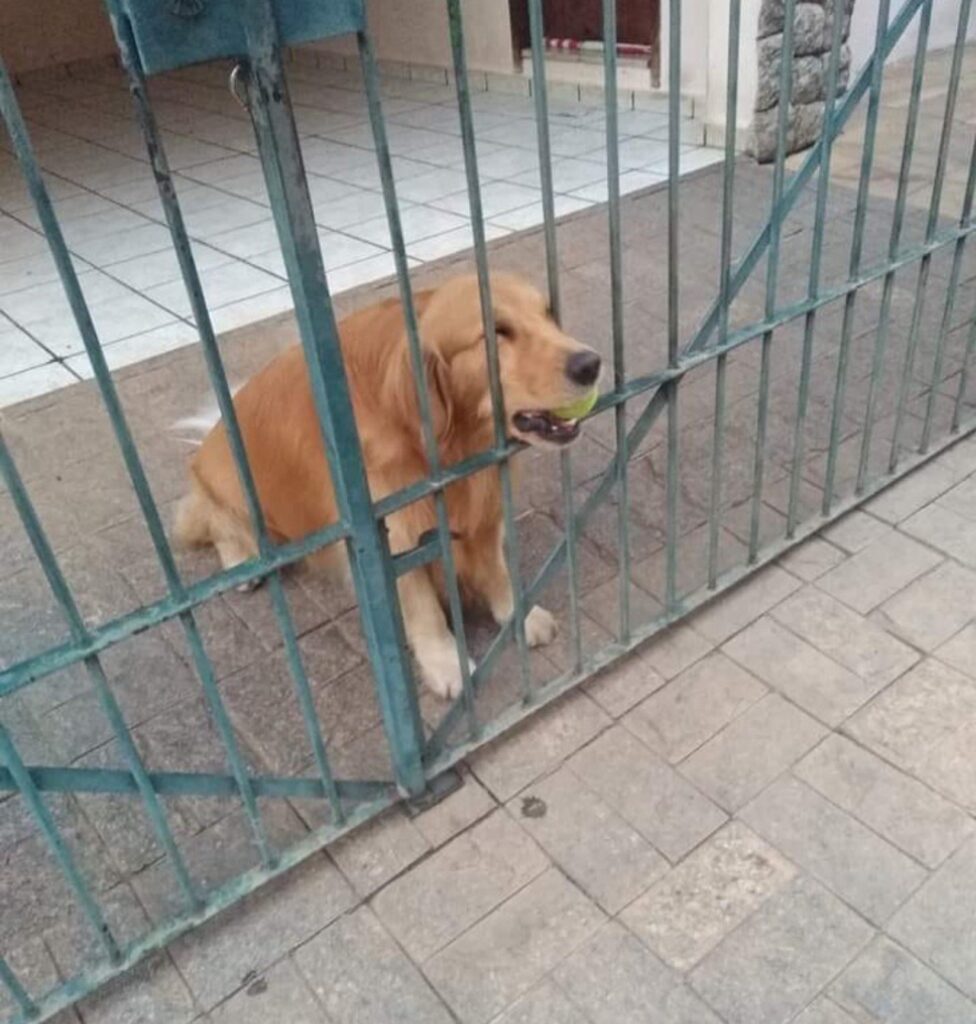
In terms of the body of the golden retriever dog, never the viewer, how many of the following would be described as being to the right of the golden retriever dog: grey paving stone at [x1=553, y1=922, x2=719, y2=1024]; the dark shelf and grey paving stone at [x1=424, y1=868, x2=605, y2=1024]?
2

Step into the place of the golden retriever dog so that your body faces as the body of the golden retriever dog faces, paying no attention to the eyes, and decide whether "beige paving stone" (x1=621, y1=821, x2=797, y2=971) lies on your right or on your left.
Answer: on your right

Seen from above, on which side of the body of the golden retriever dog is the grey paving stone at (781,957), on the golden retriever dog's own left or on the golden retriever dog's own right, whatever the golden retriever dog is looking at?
on the golden retriever dog's own right

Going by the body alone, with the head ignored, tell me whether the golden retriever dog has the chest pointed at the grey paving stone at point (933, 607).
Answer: yes

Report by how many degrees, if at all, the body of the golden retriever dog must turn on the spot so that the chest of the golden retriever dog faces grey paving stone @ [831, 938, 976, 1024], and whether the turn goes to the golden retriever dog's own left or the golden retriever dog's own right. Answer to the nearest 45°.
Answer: approximately 45° to the golden retriever dog's own right

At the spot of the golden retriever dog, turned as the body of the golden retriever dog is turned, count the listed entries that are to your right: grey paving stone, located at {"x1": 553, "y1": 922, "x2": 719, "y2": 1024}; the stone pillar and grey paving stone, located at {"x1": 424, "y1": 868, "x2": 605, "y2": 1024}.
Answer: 2

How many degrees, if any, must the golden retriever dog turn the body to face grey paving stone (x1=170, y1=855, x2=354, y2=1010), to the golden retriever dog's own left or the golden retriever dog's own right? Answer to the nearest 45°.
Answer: approximately 45° to the golden retriever dog's own right

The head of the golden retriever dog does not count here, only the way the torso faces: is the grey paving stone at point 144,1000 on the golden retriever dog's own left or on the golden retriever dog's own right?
on the golden retriever dog's own right

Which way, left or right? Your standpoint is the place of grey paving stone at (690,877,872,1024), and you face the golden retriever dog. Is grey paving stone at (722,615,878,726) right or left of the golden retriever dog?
right

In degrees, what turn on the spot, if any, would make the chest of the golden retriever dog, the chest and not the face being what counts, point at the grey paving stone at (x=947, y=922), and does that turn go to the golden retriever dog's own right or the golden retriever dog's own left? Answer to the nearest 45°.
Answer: approximately 45° to the golden retriever dog's own right

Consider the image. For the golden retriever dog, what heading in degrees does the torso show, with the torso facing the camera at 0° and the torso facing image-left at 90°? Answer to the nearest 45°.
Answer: approximately 270°
